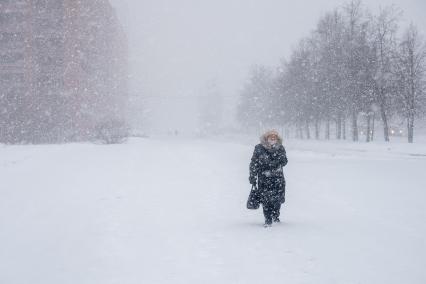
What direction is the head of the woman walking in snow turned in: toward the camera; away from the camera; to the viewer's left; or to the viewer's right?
toward the camera

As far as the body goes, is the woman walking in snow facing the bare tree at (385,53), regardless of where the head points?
no

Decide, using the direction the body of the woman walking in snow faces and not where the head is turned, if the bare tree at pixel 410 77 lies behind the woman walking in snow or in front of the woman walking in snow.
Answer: behind

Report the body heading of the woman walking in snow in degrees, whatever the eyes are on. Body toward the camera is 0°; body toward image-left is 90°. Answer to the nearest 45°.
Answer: approximately 0°
